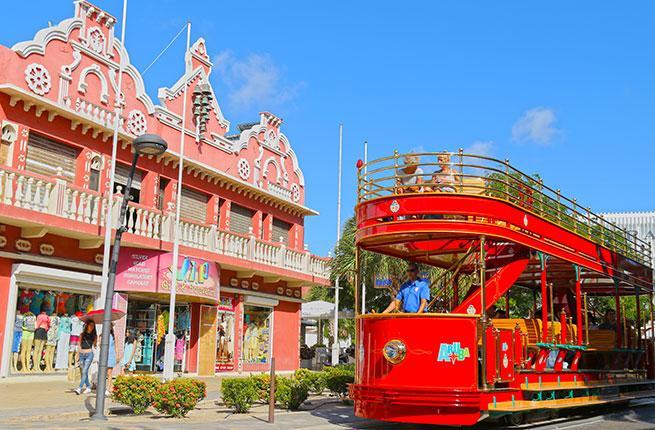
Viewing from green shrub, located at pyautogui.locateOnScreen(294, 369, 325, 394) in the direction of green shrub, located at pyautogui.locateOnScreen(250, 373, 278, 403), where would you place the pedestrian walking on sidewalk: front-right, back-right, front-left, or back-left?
front-right

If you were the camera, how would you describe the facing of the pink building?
facing the viewer and to the right of the viewer

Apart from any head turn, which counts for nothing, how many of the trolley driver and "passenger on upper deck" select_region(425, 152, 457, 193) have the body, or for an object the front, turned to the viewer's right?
0

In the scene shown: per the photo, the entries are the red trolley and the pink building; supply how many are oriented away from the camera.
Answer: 0

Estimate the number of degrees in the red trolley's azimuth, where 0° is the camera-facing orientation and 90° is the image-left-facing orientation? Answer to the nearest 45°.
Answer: approximately 45°

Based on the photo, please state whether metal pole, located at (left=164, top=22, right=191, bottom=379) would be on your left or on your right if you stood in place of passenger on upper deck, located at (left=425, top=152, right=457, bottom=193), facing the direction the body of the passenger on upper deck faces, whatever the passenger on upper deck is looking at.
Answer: on your right

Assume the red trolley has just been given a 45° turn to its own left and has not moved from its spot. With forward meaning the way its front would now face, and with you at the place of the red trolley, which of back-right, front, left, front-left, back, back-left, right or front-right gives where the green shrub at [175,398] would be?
right

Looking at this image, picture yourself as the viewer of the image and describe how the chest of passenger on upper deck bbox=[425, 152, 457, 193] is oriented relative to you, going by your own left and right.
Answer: facing the viewer and to the left of the viewer

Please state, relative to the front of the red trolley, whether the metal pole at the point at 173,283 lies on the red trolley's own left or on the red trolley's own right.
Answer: on the red trolley's own right

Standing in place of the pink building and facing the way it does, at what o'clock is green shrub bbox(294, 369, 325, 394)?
The green shrub is roughly at 12 o'clock from the pink building.

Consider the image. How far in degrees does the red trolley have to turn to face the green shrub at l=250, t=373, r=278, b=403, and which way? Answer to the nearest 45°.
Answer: approximately 90° to its right

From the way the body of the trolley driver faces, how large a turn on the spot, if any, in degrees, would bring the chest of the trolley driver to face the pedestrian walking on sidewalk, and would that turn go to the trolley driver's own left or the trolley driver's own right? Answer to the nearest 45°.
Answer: approximately 90° to the trolley driver's own right

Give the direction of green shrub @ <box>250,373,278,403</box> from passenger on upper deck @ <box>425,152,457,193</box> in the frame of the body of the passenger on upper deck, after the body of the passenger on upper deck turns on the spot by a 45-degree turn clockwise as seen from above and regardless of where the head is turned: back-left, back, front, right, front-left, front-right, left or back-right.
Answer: front-right

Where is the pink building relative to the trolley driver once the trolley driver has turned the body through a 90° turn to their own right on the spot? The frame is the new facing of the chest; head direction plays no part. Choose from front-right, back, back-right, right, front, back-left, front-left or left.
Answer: front
